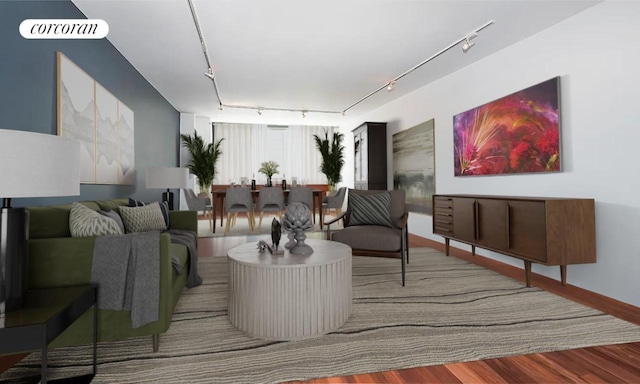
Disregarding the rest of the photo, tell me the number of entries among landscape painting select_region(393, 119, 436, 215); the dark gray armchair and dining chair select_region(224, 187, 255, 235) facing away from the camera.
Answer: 1

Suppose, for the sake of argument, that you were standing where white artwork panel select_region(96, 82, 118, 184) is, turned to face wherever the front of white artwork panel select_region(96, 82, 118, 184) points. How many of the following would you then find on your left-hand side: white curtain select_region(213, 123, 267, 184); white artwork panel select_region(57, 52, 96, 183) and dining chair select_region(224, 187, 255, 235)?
2

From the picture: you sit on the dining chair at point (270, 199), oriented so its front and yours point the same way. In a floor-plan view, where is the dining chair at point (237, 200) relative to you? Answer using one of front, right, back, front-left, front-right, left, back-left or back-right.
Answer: left

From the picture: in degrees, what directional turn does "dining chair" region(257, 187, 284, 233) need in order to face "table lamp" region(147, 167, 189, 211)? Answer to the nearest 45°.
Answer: approximately 135° to its left

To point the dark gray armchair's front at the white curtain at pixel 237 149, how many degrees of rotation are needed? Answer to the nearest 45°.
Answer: approximately 90° to its right

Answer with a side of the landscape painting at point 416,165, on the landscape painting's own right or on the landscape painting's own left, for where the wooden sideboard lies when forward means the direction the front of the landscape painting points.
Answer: on the landscape painting's own left

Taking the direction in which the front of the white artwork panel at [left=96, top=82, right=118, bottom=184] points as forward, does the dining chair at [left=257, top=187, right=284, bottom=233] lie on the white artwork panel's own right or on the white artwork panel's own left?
on the white artwork panel's own left

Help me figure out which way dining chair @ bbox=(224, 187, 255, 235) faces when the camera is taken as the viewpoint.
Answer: facing away from the viewer

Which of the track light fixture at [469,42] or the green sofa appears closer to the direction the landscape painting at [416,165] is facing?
the green sofa

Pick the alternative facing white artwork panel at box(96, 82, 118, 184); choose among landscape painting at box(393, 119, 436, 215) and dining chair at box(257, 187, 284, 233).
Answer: the landscape painting

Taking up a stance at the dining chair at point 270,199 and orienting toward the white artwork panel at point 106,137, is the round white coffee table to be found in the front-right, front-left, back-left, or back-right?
front-left

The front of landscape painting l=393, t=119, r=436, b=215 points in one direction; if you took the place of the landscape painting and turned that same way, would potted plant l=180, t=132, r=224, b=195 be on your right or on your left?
on your right

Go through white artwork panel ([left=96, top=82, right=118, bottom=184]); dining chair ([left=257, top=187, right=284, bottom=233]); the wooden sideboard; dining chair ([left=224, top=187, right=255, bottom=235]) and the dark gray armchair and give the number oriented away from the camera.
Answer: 2

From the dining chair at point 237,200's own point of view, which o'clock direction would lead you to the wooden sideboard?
The wooden sideboard is roughly at 5 o'clock from the dining chair.

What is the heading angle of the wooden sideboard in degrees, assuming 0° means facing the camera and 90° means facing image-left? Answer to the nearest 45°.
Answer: approximately 45°

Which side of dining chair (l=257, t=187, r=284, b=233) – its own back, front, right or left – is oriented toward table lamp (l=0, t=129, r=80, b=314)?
back

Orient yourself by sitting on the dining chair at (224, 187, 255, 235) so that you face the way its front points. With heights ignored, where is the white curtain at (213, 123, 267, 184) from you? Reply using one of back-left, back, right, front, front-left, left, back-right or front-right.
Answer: front

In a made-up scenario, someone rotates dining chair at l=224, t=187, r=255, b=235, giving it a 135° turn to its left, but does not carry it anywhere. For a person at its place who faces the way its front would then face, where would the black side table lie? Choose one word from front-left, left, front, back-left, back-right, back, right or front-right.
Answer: front-left

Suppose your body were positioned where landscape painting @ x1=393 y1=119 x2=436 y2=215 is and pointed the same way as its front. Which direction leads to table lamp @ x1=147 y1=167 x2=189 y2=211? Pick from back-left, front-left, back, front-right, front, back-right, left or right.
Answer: front

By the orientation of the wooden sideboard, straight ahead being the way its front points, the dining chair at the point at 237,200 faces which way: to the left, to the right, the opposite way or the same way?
to the right

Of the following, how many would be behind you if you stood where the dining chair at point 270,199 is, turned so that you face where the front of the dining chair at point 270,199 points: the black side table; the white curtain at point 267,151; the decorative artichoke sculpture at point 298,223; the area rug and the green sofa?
4

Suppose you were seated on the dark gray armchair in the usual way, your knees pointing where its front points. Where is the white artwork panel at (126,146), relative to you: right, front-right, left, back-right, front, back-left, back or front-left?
front-right

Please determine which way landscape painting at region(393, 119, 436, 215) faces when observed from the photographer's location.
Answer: facing the viewer and to the left of the viewer
